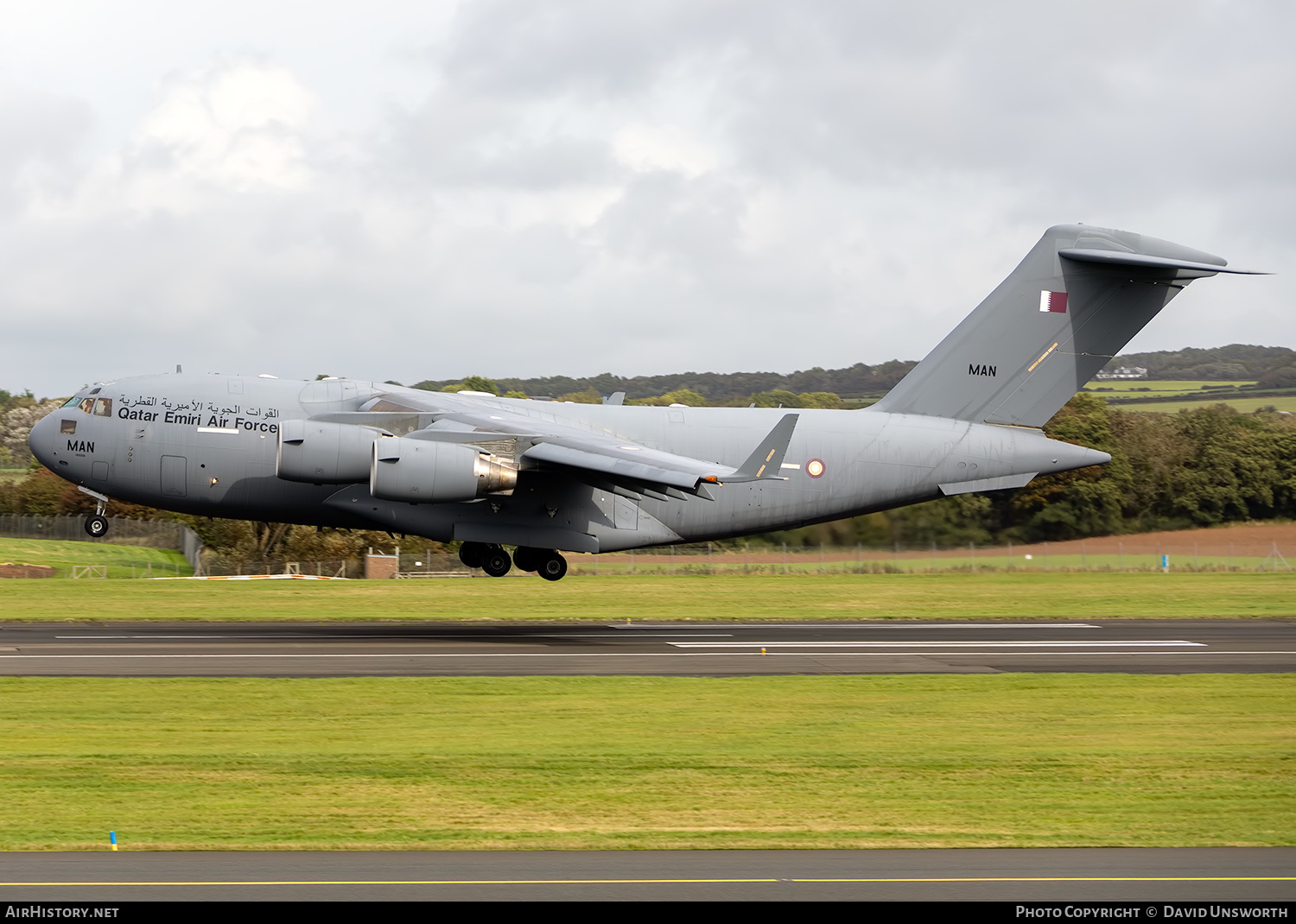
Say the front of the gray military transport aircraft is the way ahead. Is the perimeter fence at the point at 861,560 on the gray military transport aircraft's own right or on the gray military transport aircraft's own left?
on the gray military transport aircraft's own right

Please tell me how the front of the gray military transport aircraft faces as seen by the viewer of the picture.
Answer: facing to the left of the viewer
